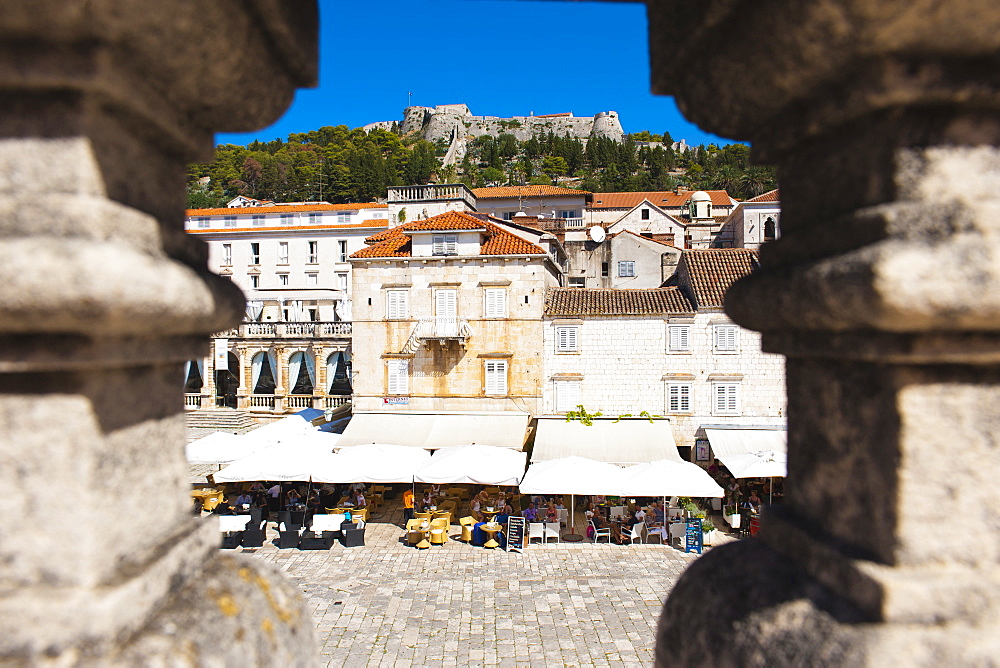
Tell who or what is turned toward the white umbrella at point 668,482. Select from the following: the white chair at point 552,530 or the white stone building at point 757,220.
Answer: the white stone building

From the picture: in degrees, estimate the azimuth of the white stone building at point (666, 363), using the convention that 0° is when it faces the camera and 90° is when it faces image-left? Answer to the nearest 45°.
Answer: approximately 0°

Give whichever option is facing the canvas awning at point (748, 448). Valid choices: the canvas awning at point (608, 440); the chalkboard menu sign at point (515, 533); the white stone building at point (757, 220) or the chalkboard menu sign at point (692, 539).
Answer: the white stone building

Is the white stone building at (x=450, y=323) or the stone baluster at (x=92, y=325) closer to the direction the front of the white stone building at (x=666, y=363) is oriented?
the stone baluster

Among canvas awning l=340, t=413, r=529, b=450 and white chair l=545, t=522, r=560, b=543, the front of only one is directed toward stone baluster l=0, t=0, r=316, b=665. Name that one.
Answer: the canvas awning

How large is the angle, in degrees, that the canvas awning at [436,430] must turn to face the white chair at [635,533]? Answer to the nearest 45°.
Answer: approximately 45° to its left

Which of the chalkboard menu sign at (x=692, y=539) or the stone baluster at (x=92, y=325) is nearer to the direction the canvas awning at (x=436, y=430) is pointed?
the stone baluster
